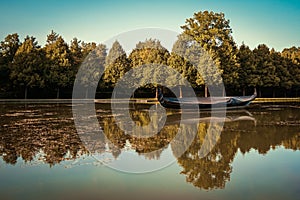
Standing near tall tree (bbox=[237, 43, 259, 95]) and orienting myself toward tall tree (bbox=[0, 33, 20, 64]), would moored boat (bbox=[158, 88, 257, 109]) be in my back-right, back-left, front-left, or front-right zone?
front-left

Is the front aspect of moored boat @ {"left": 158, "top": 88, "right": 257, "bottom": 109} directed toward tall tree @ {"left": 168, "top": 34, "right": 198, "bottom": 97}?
no

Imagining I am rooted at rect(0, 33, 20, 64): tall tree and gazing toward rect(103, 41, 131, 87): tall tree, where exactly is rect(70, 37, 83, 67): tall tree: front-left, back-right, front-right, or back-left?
front-left

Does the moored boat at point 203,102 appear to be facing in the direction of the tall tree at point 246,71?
no
